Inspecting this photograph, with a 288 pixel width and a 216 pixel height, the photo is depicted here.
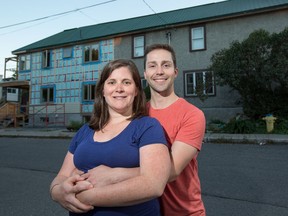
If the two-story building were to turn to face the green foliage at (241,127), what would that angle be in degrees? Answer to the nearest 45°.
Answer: approximately 90° to its left

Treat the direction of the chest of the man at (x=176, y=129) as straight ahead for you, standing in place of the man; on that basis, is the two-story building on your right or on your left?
on your right

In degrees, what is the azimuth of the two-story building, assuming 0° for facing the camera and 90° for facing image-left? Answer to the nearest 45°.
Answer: approximately 45°

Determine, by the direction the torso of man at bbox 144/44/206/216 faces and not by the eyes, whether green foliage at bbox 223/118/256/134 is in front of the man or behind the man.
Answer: behind

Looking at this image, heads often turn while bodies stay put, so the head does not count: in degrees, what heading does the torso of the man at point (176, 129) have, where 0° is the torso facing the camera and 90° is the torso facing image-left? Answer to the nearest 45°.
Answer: approximately 45°
